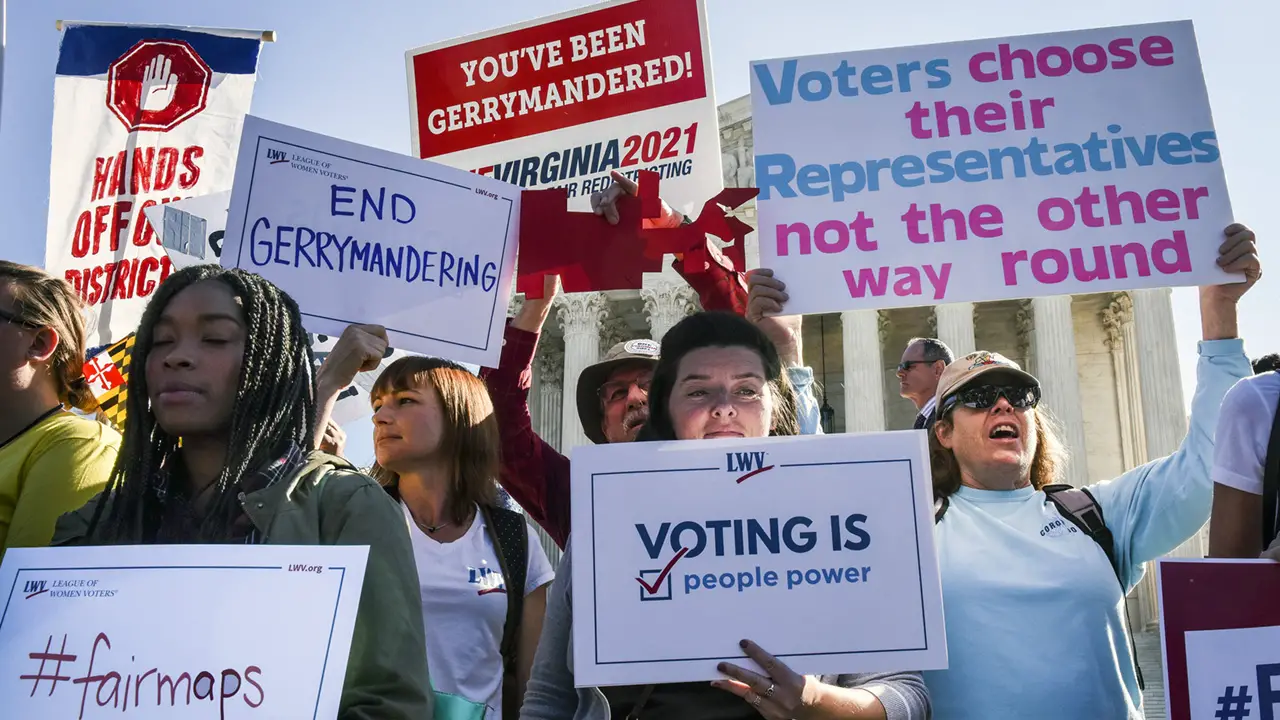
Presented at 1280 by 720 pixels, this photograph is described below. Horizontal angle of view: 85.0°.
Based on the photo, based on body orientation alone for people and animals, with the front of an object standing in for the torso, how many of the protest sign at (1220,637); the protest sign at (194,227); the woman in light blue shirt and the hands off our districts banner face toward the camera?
4

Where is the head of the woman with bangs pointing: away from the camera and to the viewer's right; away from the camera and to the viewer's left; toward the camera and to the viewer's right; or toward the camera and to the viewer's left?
toward the camera and to the viewer's left

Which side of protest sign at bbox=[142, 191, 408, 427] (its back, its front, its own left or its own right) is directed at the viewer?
front

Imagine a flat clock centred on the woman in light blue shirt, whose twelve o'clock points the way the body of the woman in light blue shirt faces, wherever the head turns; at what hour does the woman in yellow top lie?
The woman in yellow top is roughly at 2 o'clock from the woman in light blue shirt.

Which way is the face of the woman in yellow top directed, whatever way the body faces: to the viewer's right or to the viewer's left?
to the viewer's left

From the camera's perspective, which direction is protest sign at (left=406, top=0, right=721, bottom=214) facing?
toward the camera

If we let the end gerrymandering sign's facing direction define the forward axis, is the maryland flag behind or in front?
behind

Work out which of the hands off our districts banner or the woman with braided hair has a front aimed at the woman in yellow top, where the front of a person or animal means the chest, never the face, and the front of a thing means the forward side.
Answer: the hands off our districts banner

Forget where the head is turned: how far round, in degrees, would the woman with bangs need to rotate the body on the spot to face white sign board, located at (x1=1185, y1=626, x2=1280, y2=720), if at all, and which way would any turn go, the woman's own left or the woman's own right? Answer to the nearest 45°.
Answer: approximately 90° to the woman's own left

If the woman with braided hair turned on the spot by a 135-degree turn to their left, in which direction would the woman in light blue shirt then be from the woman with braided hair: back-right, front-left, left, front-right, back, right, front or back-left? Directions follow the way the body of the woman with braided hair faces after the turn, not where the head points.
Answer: front

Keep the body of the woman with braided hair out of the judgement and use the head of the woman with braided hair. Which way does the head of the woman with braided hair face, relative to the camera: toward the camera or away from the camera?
toward the camera

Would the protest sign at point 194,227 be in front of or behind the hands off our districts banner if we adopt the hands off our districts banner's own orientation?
in front

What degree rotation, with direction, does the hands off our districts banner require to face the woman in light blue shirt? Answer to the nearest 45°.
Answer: approximately 45° to its left

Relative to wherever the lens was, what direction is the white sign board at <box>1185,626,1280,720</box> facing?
facing the viewer
